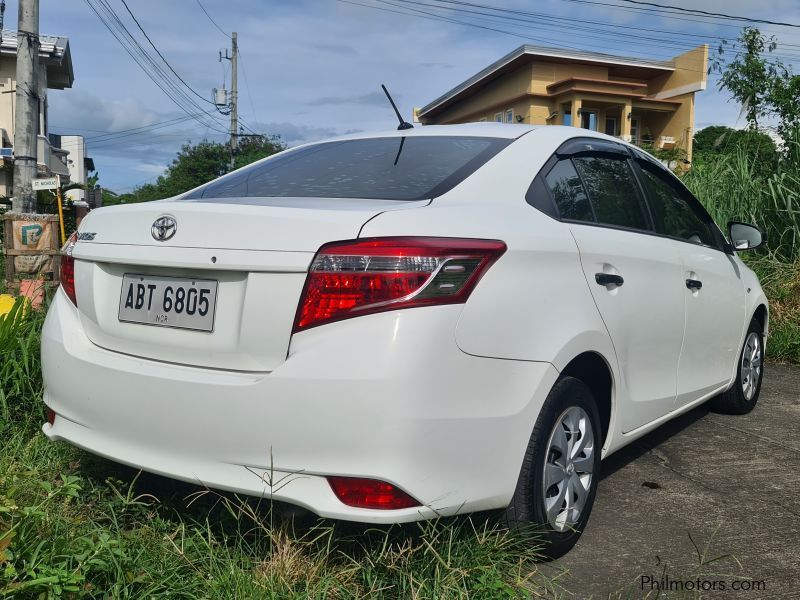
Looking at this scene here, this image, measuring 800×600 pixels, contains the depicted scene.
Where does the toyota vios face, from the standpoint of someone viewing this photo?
facing away from the viewer and to the right of the viewer

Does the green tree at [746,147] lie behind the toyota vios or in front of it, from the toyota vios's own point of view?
in front

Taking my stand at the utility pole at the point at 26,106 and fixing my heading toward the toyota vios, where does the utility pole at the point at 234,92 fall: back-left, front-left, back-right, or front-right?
back-left

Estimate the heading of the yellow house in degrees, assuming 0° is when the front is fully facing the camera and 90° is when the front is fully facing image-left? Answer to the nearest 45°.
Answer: approximately 315°

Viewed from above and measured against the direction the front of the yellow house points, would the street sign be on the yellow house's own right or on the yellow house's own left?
on the yellow house's own right

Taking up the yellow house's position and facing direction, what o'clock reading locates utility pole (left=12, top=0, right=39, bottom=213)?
The utility pole is roughly at 2 o'clock from the yellow house.

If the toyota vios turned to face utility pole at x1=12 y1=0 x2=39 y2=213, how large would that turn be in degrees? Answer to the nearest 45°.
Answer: approximately 90° to its left

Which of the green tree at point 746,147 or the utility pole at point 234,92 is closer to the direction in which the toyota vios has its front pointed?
the green tree

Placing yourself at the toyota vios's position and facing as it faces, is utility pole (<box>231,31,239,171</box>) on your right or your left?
on your left

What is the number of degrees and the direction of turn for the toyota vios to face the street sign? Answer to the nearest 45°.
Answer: approximately 90° to its left
